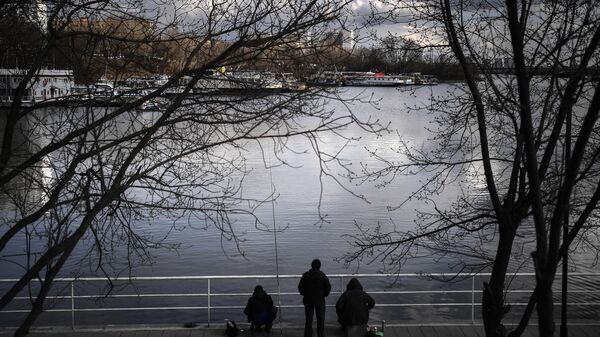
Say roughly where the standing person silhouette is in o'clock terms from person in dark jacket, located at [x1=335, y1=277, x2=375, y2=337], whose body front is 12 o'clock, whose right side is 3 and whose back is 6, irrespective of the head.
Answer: The standing person silhouette is roughly at 10 o'clock from the person in dark jacket.

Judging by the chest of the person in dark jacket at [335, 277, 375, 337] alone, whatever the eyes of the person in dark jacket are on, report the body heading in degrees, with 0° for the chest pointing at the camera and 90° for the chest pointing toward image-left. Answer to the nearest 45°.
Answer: approximately 180°

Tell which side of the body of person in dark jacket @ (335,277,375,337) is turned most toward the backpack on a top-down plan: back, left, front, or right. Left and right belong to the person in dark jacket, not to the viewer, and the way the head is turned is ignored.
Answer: left
